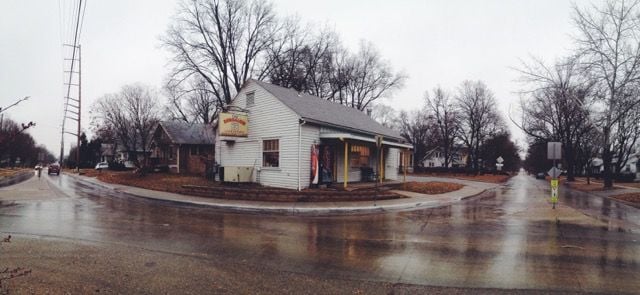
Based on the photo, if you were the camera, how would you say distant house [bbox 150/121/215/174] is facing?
facing the viewer and to the left of the viewer

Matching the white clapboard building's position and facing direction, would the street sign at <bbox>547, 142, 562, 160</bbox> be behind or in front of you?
in front

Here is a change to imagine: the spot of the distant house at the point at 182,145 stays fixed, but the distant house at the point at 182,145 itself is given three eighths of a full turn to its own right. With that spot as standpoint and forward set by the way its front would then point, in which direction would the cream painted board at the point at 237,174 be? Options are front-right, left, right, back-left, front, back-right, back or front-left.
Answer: back

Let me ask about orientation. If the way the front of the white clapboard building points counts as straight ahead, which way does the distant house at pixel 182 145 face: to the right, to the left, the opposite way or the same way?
to the right

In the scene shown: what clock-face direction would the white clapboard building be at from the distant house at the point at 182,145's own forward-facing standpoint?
The white clapboard building is roughly at 10 o'clock from the distant house.

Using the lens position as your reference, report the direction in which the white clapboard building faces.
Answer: facing the viewer and to the right of the viewer

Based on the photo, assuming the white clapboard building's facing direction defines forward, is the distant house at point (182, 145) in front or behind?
behind

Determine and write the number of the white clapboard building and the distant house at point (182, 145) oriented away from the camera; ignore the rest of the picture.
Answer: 0

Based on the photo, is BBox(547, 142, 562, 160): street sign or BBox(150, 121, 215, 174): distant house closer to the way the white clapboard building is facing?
the street sign
